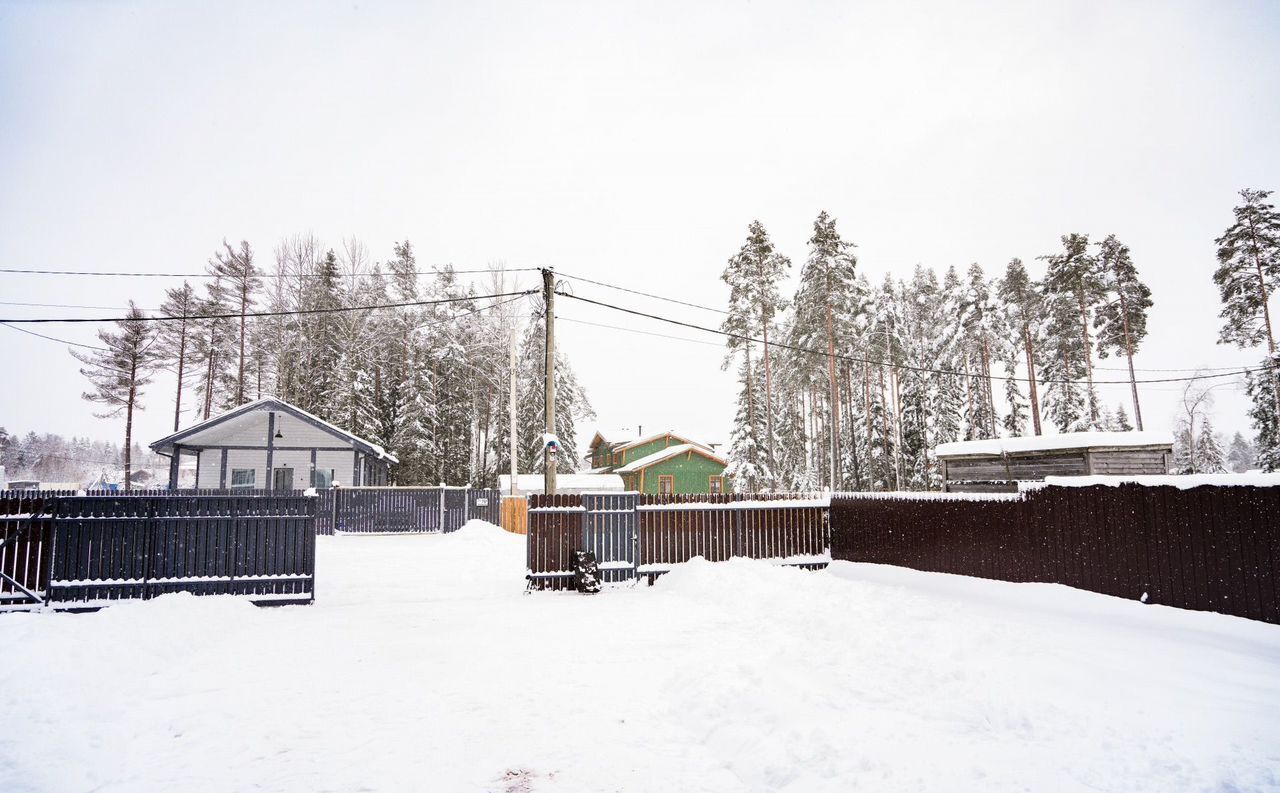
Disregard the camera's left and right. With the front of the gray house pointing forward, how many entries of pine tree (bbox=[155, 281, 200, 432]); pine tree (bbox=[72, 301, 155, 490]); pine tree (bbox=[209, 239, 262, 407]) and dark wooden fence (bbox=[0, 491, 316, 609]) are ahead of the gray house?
1

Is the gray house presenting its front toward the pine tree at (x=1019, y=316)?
no

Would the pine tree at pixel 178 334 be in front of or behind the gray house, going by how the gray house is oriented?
behind

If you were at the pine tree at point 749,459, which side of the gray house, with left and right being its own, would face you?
left

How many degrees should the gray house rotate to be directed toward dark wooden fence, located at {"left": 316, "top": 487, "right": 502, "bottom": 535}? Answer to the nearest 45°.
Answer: approximately 45° to its left

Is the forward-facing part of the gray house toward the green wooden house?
no

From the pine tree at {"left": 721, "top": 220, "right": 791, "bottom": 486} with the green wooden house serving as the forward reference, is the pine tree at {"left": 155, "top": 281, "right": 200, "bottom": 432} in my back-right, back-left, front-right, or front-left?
front-left

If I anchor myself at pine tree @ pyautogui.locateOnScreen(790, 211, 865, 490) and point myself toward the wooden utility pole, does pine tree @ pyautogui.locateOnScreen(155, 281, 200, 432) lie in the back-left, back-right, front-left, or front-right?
front-right

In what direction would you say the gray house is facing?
toward the camera

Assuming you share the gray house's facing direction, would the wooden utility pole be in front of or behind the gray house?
in front

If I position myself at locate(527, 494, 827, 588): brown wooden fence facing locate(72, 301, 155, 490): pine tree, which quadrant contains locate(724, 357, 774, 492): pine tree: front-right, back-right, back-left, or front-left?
front-right

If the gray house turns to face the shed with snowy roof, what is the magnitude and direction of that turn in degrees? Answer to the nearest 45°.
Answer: approximately 45° to its left

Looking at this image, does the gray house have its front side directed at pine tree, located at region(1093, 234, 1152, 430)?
no

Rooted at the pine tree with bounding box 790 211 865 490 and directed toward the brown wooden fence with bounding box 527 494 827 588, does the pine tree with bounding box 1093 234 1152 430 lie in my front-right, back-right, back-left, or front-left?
back-left

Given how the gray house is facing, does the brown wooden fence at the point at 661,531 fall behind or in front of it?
in front

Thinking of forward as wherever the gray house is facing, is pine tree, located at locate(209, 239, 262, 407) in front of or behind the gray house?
behind
